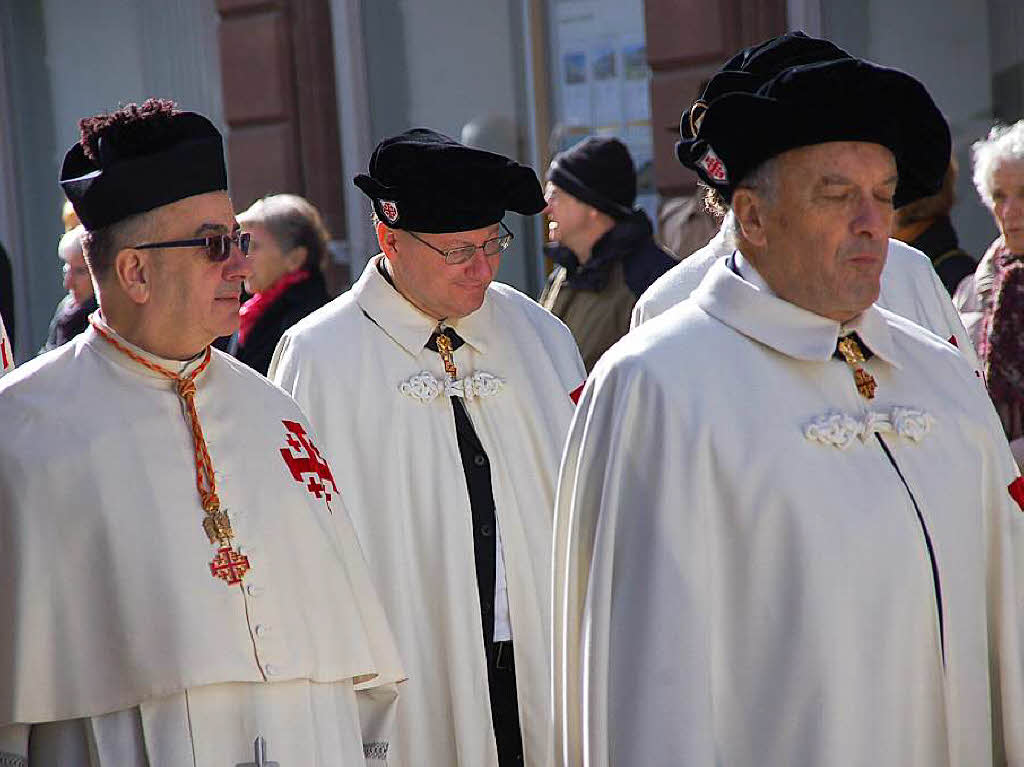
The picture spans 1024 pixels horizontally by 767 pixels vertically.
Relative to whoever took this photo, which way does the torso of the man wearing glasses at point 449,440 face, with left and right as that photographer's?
facing the viewer and to the right of the viewer

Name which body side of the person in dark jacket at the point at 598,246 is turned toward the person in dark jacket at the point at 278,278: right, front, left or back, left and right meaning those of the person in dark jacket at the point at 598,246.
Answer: front

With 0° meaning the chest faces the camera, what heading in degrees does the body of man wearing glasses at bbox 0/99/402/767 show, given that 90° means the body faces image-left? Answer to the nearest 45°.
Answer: approximately 315°

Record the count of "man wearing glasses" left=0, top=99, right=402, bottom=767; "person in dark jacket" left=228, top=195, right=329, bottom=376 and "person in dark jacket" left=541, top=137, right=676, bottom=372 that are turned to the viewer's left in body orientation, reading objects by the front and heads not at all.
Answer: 2

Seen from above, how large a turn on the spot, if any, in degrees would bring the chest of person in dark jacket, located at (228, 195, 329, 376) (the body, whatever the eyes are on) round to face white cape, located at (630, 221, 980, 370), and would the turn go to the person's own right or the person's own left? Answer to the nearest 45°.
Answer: approximately 135° to the person's own left

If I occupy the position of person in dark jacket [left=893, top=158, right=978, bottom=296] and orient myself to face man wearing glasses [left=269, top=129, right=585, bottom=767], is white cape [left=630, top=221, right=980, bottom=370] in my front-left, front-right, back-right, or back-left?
front-left

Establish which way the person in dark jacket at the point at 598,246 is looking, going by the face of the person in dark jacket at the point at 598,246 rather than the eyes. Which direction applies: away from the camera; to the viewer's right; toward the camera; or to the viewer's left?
to the viewer's left

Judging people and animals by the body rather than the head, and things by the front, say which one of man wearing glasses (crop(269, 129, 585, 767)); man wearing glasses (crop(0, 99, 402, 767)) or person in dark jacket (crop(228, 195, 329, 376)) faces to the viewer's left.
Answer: the person in dark jacket

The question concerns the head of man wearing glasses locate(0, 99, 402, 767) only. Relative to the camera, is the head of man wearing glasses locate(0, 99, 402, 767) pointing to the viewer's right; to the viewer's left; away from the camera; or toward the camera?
to the viewer's right

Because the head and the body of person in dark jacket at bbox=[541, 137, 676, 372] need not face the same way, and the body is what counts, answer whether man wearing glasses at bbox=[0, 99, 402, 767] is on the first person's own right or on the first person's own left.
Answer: on the first person's own left

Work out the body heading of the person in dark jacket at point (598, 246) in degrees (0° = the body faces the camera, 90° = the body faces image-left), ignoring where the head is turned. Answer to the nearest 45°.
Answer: approximately 90°

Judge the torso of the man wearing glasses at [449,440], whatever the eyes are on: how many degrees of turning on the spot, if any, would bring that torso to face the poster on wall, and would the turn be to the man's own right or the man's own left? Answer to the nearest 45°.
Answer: approximately 135° to the man's own left

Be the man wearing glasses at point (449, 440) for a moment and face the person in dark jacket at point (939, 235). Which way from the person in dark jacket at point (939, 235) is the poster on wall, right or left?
left

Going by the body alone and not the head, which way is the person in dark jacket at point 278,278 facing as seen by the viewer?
to the viewer's left
